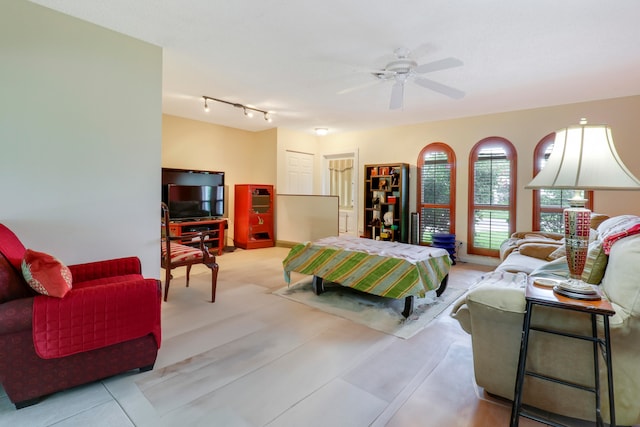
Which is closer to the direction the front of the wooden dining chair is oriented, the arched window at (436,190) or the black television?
the arched window

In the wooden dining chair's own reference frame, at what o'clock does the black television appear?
The black television is roughly at 9 o'clock from the wooden dining chair.

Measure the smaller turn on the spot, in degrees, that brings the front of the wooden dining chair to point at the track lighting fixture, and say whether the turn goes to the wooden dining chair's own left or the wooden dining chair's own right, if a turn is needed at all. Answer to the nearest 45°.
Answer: approximately 45° to the wooden dining chair's own left

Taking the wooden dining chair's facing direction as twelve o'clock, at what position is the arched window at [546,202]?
The arched window is roughly at 12 o'clock from the wooden dining chair.

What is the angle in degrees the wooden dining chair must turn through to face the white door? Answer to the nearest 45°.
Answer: approximately 45° to its left

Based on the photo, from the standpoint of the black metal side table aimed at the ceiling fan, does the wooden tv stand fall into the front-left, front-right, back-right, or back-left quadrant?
front-left

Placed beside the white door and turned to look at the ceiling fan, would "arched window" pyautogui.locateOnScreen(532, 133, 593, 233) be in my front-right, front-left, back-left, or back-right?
front-left

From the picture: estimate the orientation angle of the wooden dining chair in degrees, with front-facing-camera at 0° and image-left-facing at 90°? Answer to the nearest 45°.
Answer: approximately 270°

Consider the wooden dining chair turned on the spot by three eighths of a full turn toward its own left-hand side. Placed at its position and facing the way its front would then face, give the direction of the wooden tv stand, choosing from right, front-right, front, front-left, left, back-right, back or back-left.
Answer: front-right

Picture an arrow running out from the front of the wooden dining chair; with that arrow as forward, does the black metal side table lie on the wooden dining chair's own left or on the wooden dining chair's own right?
on the wooden dining chair's own right

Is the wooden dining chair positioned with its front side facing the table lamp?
no

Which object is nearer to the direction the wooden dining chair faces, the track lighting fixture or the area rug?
the area rug
